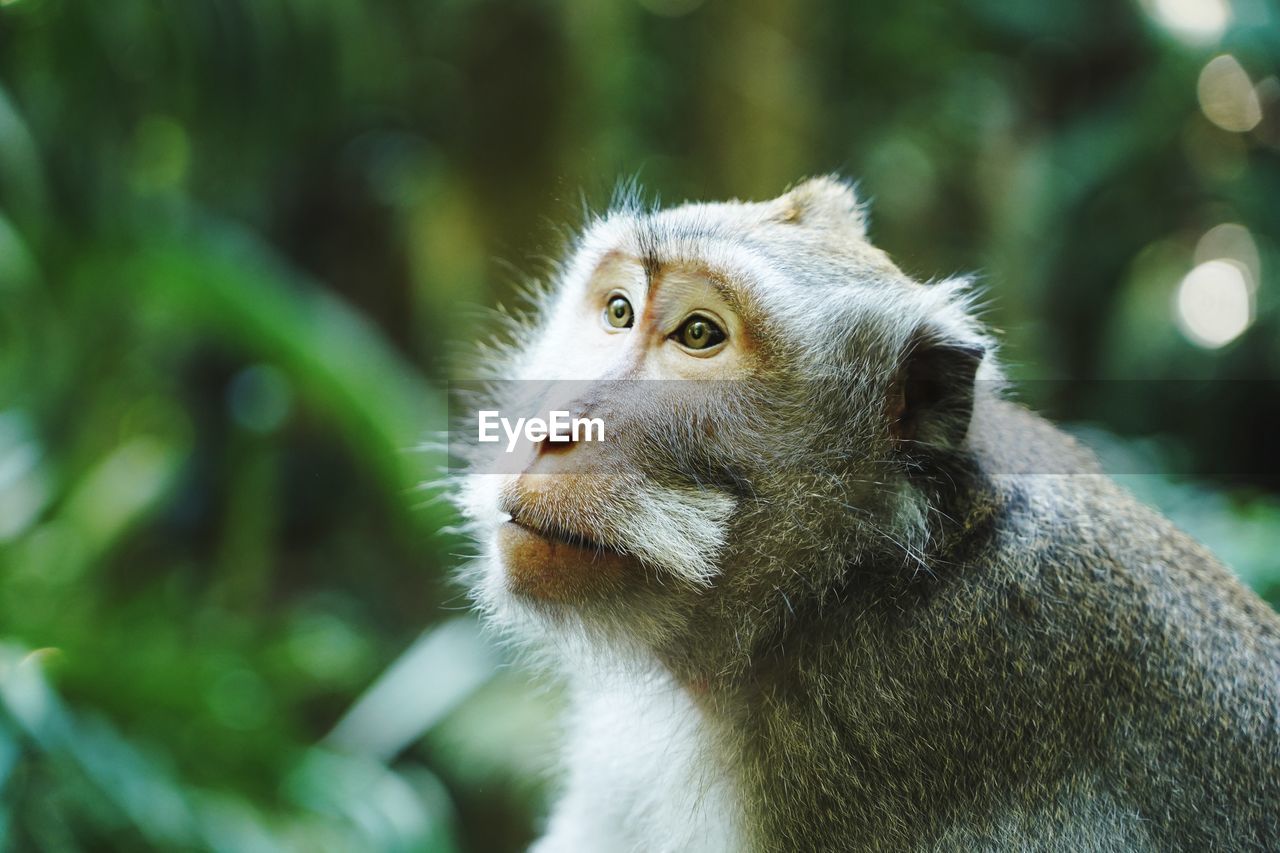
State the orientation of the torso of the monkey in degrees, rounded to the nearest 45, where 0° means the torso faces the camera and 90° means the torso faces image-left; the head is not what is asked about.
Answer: approximately 45°
